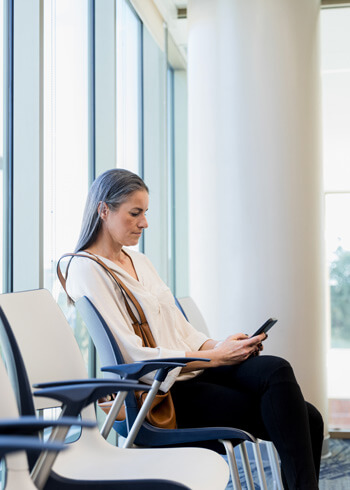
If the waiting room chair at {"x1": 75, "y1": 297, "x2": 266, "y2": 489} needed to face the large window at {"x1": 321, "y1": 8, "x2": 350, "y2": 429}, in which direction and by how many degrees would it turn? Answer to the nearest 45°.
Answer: approximately 90° to its left

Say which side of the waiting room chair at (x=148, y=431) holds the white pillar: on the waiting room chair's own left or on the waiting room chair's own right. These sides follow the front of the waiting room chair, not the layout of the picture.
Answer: on the waiting room chair's own left

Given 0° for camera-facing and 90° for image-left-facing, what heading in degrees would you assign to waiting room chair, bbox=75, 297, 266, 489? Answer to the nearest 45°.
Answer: approximately 270°
